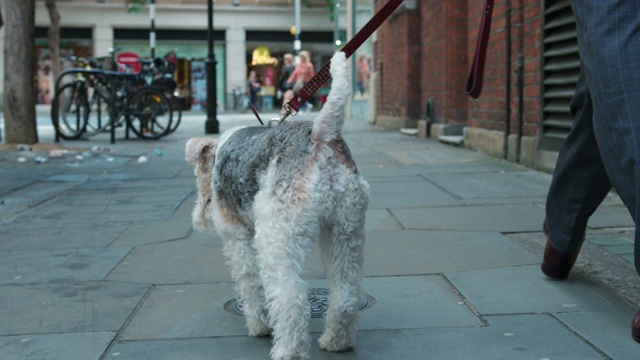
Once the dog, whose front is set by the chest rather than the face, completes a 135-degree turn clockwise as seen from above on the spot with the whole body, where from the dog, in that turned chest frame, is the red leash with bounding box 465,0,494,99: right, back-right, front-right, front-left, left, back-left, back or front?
front-left

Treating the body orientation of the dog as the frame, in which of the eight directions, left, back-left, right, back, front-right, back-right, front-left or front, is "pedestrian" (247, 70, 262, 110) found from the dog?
front-right

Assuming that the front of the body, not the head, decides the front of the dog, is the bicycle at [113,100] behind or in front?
in front

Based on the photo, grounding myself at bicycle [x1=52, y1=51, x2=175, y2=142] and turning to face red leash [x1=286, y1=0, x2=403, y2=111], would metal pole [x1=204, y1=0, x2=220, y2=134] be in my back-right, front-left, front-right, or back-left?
back-left

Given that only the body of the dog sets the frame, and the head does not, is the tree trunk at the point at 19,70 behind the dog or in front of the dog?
in front

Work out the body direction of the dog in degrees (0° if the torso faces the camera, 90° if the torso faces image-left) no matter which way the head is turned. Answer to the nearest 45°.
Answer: approximately 135°

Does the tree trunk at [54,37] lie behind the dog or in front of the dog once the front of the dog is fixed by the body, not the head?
in front

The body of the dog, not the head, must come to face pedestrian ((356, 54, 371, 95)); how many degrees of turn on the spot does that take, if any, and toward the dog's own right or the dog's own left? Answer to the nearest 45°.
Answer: approximately 45° to the dog's own right
